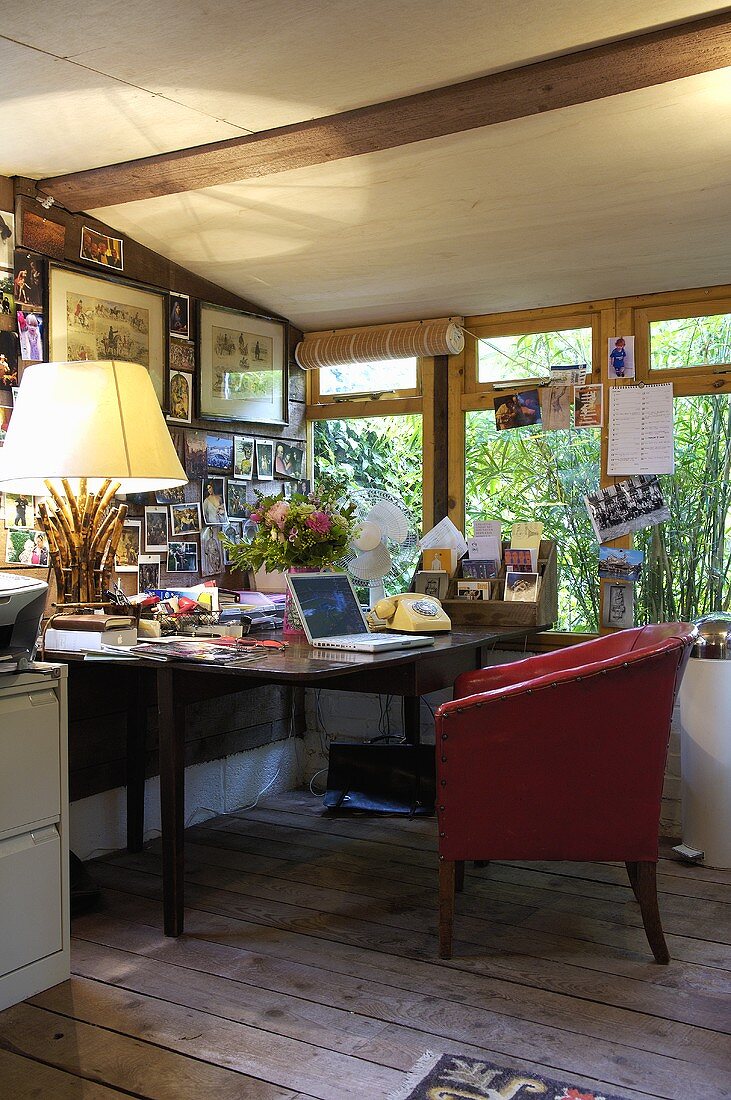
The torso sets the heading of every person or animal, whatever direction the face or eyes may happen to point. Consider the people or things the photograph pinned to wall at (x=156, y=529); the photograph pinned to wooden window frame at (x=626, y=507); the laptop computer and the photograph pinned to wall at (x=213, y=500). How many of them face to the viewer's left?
0

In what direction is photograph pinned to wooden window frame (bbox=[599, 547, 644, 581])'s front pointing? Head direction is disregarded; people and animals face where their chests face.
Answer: toward the camera

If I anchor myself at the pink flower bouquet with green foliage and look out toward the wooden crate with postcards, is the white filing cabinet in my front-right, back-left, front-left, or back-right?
back-right

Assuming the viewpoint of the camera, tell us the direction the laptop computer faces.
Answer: facing the viewer and to the right of the viewer

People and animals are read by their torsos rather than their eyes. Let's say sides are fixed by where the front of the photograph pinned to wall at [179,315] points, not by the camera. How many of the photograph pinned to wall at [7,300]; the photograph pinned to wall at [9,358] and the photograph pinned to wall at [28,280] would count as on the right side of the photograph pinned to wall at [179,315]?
3

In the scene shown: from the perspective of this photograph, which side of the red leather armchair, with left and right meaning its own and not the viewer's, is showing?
left

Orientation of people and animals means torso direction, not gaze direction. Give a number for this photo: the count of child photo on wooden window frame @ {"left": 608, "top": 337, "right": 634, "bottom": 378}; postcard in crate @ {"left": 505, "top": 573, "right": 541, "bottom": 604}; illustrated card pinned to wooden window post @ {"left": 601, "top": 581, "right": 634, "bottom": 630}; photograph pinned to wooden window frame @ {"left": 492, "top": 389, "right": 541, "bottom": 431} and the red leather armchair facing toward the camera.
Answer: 4

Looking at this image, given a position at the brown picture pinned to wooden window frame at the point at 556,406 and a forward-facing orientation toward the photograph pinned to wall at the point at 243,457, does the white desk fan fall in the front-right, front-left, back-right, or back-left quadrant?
front-left

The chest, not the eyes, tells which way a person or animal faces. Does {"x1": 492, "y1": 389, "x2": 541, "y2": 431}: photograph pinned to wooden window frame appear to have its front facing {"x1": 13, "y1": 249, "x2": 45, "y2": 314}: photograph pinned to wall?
no

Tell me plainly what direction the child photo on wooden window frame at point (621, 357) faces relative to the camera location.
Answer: facing the viewer

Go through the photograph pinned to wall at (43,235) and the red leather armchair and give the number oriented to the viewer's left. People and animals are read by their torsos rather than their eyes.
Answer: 1

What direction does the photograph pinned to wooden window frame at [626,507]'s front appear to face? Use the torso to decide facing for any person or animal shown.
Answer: toward the camera

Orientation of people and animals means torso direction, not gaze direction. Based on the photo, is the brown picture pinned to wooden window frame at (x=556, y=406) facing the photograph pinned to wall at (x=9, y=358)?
no

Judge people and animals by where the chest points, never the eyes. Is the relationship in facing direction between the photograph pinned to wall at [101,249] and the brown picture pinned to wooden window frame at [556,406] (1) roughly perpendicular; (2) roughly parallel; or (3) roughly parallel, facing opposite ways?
roughly perpendicular
